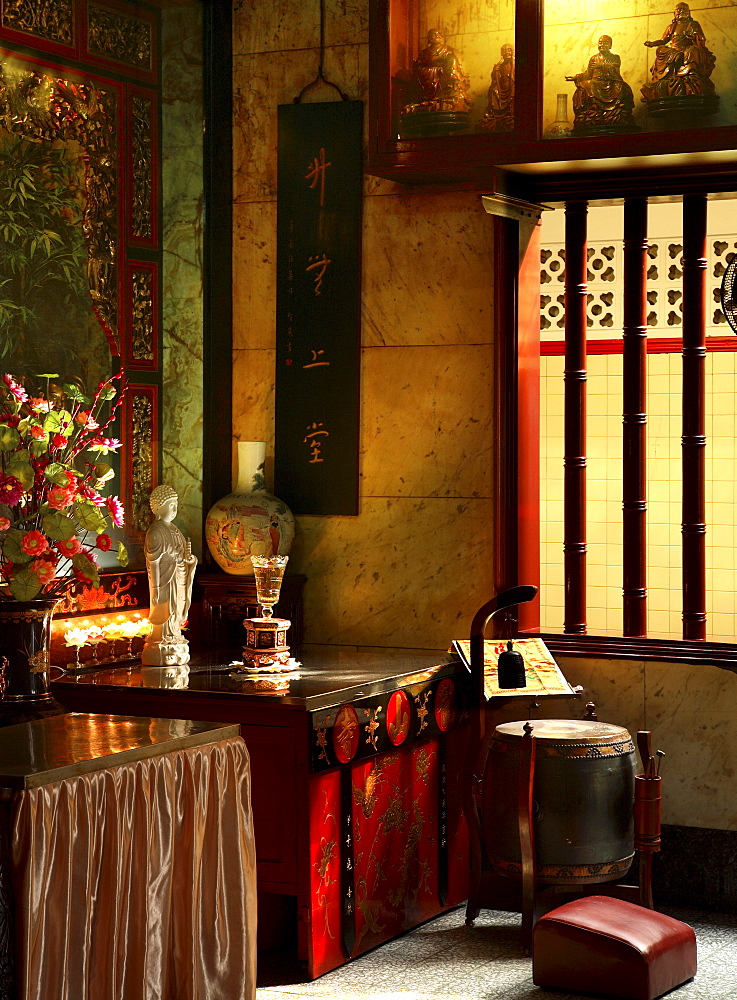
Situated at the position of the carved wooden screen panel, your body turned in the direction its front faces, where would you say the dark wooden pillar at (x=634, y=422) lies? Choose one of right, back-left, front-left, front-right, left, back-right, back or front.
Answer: front-left

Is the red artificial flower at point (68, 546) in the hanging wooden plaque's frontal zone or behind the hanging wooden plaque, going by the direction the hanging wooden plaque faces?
frontal zone

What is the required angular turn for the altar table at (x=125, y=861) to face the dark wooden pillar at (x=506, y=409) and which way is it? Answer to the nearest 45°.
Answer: approximately 90° to its left

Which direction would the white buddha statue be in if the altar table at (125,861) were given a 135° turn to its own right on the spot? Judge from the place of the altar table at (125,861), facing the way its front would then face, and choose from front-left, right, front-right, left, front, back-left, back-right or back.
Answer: right

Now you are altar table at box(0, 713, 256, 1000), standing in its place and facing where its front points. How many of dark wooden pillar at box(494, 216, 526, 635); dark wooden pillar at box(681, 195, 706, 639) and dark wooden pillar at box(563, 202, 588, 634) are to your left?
3

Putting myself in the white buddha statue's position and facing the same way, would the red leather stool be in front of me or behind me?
in front

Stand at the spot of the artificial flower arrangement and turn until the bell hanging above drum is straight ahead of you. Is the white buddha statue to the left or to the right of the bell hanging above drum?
left

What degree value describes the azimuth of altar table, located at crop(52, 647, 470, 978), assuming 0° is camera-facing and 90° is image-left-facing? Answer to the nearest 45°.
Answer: approximately 315°

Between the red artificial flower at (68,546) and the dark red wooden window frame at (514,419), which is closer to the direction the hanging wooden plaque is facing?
the red artificial flower
